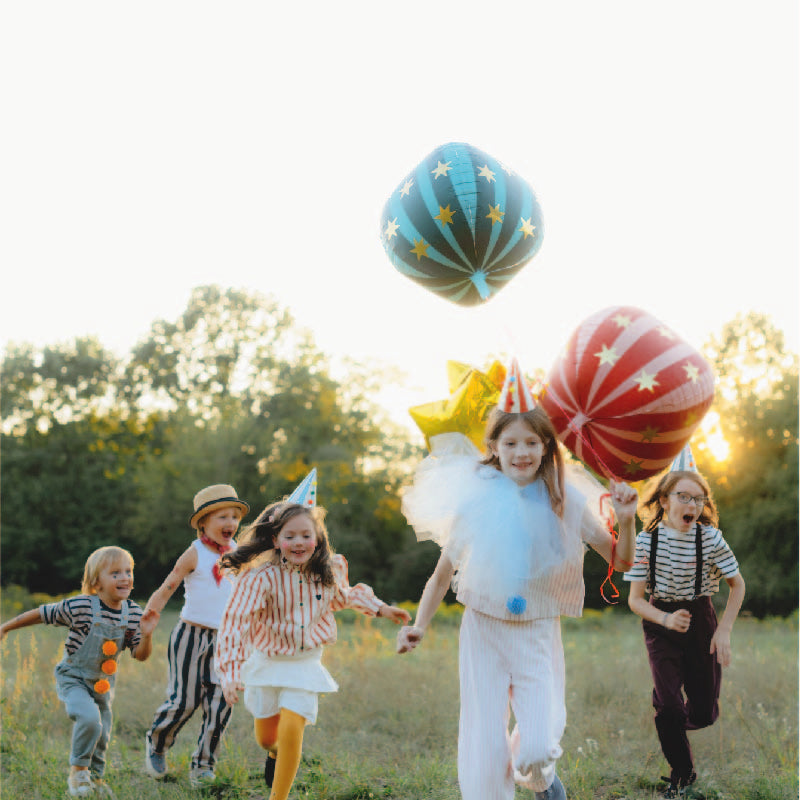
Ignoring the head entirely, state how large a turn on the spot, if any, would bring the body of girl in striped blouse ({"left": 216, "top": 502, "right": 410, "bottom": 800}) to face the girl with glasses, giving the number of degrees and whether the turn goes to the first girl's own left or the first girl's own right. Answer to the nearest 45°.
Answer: approximately 90° to the first girl's own left

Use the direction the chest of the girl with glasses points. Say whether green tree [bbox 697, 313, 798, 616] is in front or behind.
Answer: behind

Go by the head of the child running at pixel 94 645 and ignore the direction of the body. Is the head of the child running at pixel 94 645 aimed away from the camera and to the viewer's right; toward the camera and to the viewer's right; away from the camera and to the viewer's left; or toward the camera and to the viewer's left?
toward the camera and to the viewer's right

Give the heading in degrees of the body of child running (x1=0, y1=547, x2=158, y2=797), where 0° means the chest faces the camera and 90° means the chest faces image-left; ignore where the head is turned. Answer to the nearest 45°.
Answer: approximately 315°

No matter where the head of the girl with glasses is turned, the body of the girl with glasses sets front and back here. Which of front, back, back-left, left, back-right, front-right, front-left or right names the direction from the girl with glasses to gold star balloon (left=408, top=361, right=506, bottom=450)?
front-right
